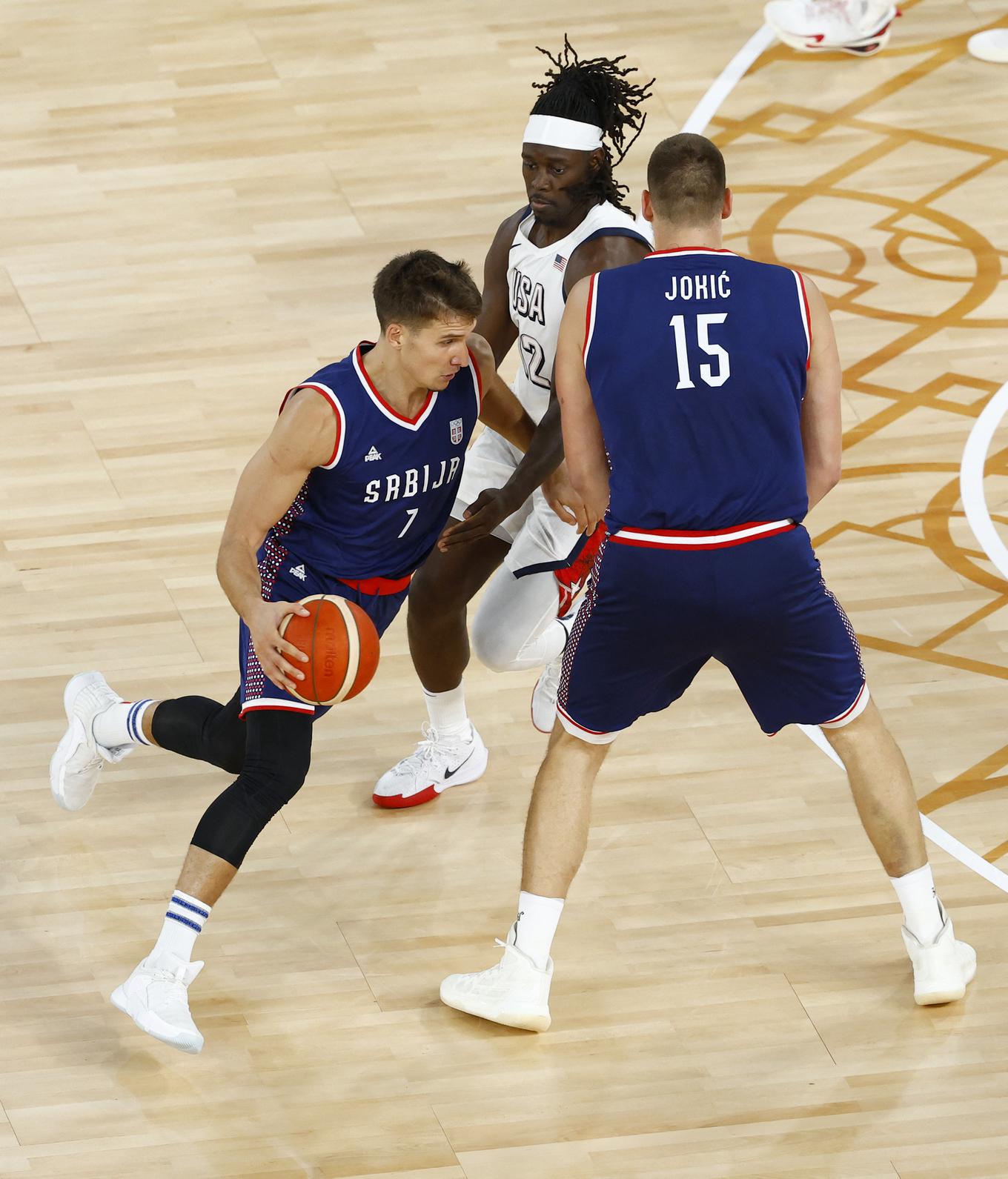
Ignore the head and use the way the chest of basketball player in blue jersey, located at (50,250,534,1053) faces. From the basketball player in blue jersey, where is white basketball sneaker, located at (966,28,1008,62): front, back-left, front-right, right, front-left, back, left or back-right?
left

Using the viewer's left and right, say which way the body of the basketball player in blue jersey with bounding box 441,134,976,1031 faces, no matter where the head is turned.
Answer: facing away from the viewer

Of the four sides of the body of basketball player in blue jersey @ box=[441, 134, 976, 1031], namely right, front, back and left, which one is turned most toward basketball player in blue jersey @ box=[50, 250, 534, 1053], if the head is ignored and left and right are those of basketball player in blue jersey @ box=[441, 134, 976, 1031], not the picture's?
left

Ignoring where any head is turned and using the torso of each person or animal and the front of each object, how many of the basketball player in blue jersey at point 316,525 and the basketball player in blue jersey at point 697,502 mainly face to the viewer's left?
0

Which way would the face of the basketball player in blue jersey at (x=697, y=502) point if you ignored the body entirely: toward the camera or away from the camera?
away from the camera

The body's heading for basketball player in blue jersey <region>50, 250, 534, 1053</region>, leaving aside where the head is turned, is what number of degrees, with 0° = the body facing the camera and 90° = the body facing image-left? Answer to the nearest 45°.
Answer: approximately 315°

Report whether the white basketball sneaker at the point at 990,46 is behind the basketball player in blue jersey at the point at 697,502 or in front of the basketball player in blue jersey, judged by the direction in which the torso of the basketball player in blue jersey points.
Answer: in front

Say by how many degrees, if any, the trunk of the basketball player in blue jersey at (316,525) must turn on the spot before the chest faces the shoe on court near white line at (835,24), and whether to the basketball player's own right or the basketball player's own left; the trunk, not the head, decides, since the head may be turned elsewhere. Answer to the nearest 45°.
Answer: approximately 90° to the basketball player's own left

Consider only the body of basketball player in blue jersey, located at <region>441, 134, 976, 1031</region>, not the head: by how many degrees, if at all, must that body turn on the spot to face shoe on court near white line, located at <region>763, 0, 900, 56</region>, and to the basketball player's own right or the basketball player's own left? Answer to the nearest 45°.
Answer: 0° — they already face it
